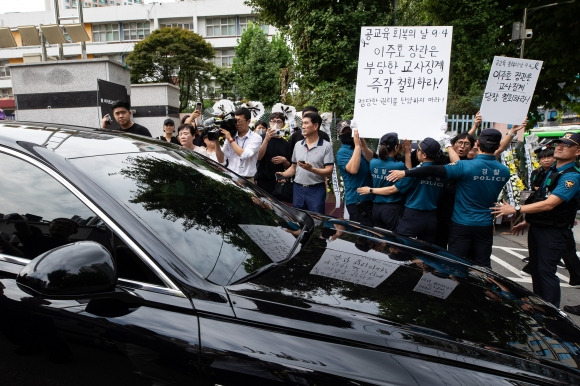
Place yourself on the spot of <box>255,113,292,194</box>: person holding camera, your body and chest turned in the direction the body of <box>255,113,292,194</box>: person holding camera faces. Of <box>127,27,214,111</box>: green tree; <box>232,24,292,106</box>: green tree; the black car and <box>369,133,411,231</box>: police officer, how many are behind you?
2

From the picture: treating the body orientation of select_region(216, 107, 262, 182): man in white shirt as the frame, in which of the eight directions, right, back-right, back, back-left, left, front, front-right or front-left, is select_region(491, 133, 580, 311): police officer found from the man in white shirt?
left

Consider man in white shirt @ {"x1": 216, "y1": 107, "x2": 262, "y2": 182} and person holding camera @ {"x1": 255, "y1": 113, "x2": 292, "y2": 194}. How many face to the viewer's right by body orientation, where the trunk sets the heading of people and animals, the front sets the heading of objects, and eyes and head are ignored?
0

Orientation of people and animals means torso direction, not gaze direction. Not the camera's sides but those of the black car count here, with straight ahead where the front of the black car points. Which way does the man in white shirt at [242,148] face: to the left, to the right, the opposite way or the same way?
to the right

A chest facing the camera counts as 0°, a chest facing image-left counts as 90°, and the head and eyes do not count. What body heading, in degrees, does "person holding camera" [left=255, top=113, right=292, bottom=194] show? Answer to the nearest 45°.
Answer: approximately 0°

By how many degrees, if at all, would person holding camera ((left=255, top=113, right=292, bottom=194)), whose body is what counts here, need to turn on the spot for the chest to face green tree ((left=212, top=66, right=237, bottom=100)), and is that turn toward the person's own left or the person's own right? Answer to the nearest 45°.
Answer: approximately 180°

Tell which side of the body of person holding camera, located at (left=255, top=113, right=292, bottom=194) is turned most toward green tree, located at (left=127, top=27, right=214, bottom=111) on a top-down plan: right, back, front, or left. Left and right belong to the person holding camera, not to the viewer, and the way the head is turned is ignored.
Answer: back

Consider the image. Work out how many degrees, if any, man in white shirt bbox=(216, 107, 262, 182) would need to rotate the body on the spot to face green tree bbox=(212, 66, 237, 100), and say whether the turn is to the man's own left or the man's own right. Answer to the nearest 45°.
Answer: approximately 135° to the man's own right

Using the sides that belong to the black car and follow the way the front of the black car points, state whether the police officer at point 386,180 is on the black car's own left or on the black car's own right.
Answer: on the black car's own left
